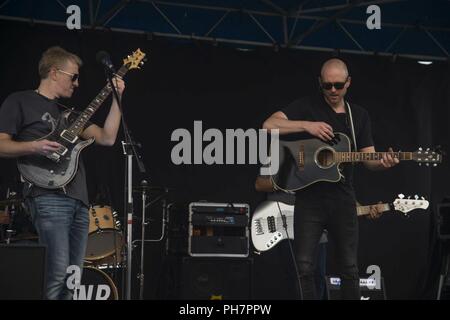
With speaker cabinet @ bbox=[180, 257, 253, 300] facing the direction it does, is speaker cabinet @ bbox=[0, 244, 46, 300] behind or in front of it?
in front

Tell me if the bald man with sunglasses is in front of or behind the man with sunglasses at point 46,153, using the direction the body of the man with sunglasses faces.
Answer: in front

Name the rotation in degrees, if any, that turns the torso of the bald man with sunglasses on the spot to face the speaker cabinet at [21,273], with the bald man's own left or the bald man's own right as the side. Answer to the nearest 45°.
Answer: approximately 45° to the bald man's own right

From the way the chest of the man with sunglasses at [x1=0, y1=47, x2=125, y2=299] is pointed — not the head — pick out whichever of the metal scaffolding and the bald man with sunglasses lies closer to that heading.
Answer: the bald man with sunglasses

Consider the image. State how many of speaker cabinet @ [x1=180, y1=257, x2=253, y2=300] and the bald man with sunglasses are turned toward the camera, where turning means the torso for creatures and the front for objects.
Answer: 2

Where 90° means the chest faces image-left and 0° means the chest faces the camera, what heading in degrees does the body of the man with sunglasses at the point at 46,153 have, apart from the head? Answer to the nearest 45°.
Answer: approximately 315°

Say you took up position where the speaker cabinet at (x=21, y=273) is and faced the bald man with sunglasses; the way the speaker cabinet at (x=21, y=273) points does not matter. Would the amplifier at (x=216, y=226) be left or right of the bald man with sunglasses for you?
left

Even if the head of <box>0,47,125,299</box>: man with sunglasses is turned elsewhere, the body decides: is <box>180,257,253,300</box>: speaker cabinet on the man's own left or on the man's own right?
on the man's own left
